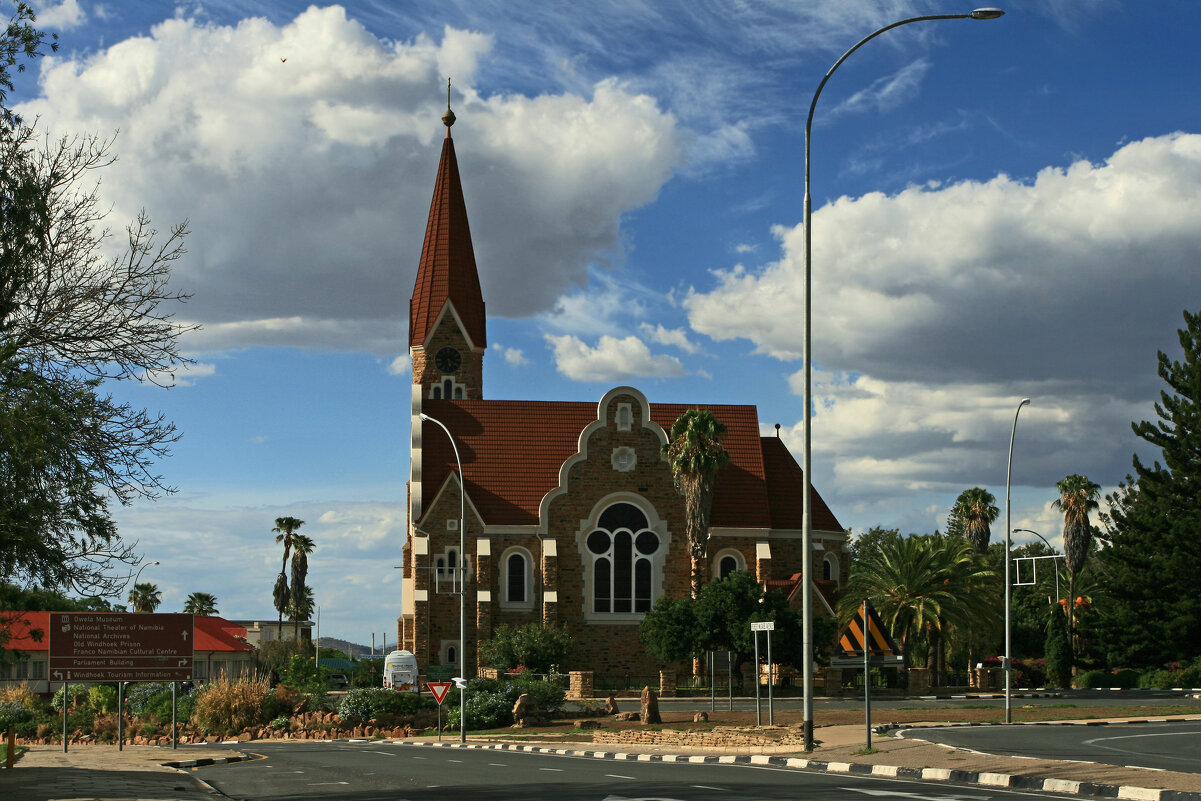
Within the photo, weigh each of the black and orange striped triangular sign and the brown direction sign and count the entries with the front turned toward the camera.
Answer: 2

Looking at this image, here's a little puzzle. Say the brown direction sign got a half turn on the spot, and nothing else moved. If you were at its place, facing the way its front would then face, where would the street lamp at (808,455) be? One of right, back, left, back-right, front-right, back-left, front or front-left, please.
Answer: back-right

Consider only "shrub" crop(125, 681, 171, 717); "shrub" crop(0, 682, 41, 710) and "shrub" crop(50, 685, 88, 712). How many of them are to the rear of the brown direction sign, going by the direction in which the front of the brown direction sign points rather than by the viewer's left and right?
3

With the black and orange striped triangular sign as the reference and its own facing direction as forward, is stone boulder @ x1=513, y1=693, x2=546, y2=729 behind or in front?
behind

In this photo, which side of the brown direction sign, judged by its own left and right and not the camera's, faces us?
front
